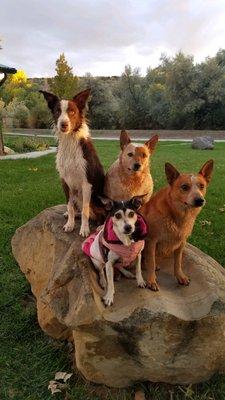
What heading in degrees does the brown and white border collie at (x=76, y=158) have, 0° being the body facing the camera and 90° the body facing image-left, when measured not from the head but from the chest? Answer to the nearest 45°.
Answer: approximately 45°

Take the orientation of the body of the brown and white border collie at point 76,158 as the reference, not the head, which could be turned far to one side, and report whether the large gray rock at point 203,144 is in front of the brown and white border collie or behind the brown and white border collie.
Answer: behind

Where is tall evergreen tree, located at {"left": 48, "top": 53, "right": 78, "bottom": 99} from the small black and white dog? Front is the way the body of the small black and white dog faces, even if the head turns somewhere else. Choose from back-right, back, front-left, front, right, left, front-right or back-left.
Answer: back-left

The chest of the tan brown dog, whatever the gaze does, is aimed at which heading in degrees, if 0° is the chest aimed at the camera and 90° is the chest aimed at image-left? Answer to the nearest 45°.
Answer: approximately 315°

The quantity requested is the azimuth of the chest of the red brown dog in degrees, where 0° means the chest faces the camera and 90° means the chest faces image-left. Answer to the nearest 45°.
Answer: approximately 315°
